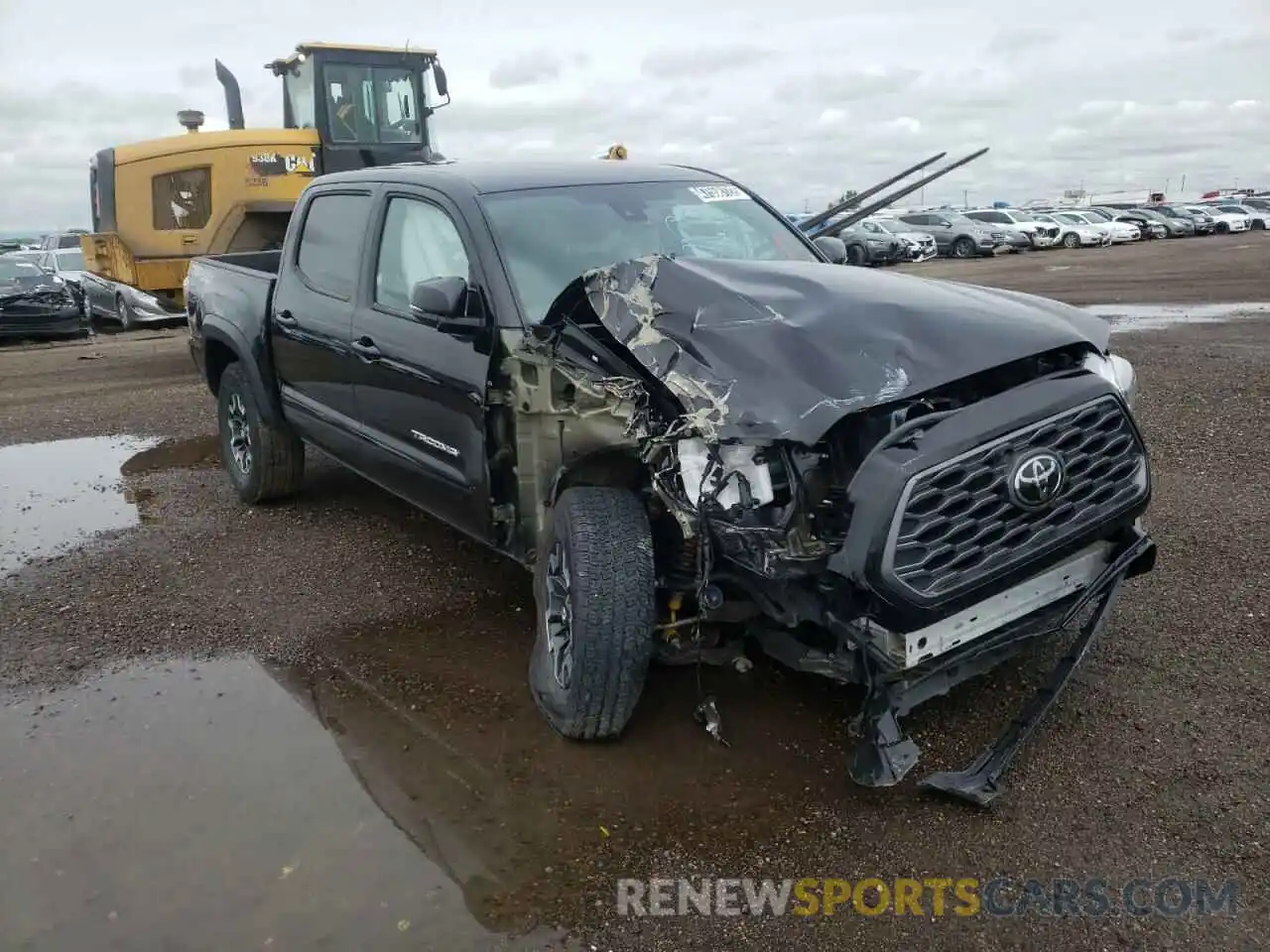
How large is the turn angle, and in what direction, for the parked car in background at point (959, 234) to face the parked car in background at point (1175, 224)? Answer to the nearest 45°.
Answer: approximately 90° to its left

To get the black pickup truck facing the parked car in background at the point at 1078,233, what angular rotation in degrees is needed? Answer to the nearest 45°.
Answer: approximately 135° to its left

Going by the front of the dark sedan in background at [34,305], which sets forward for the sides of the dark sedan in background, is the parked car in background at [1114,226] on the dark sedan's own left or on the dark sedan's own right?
on the dark sedan's own left

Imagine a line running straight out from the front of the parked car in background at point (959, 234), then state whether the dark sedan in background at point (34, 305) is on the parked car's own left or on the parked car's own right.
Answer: on the parked car's own right

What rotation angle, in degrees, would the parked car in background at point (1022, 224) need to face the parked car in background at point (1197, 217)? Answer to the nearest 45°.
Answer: approximately 90° to its left

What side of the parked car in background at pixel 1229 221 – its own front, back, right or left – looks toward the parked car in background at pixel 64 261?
right

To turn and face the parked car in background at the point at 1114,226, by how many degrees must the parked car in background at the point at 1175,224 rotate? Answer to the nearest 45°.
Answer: approximately 45° to its right
